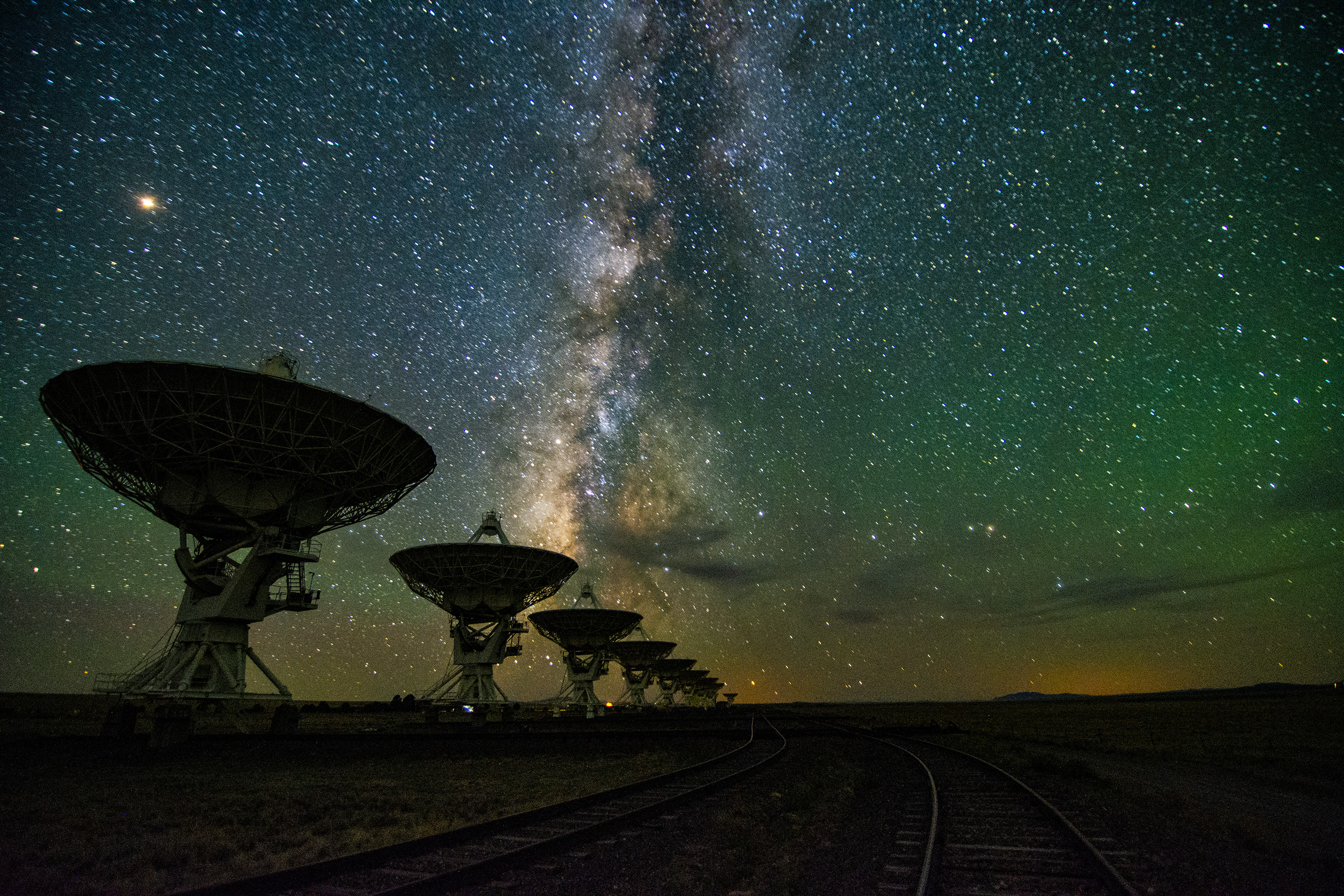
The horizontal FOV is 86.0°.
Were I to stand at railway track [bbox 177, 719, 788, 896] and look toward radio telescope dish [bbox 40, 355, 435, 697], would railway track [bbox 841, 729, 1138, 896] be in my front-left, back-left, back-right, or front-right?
back-right

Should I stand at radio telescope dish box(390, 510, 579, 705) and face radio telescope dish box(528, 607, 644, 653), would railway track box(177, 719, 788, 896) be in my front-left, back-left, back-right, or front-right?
back-right

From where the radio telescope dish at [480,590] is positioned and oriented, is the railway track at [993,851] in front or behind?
behind

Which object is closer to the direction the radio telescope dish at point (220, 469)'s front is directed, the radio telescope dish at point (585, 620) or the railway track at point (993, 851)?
the radio telescope dish

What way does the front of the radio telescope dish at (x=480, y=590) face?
away from the camera

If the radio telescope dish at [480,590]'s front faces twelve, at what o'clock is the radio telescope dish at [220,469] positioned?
the radio telescope dish at [220,469] is roughly at 7 o'clock from the radio telescope dish at [480,590].

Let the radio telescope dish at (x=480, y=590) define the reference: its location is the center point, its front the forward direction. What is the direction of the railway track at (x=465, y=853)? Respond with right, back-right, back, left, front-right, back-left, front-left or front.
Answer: back

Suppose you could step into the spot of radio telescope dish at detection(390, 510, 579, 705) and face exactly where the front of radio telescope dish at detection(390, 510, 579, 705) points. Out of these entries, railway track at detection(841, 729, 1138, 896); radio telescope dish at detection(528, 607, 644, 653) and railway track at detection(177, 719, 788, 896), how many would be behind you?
2

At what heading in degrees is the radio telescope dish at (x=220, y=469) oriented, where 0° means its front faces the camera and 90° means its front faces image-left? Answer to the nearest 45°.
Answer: approximately 225°

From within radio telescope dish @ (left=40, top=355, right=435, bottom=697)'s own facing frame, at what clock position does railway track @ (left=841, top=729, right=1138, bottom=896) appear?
The railway track is roughly at 4 o'clock from the radio telescope dish.

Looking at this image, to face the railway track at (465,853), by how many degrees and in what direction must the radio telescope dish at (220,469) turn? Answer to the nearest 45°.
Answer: approximately 135° to its right

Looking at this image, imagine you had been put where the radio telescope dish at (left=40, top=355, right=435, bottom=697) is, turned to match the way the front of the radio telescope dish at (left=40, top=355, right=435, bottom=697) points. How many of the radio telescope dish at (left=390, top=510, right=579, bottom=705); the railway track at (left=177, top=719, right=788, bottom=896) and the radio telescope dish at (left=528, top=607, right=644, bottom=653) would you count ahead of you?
2

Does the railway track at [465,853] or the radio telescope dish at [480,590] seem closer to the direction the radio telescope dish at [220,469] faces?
the radio telescope dish
